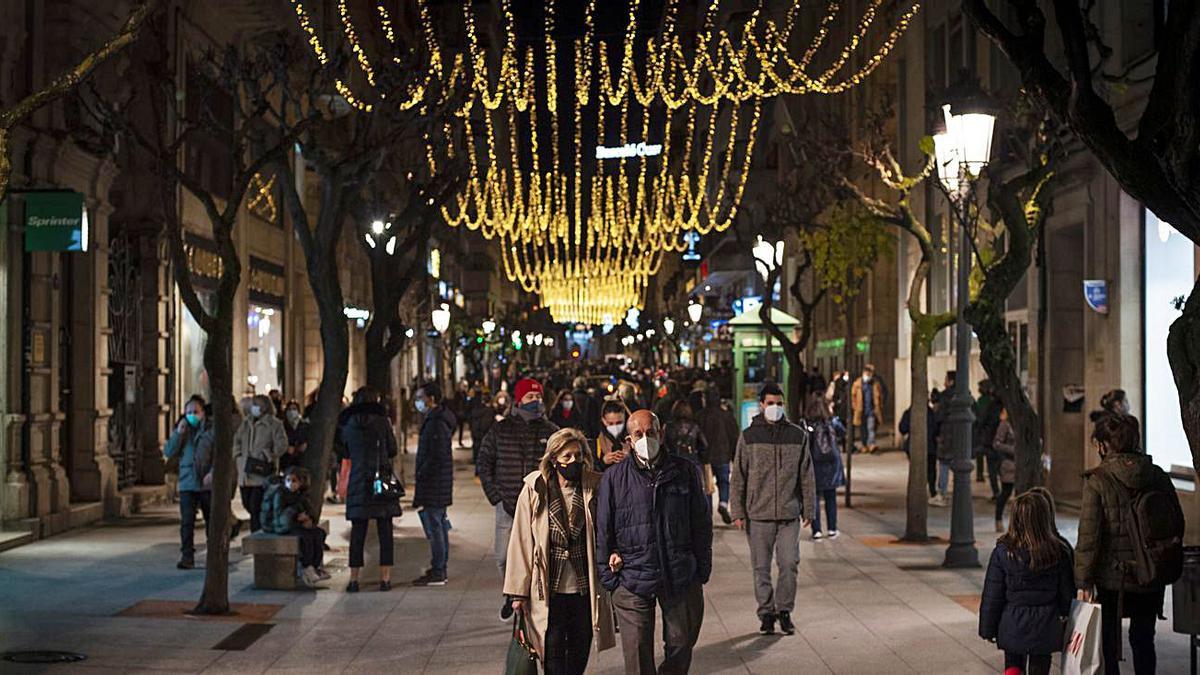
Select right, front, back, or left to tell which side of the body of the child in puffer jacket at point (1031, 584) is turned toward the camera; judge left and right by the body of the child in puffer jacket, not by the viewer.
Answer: back

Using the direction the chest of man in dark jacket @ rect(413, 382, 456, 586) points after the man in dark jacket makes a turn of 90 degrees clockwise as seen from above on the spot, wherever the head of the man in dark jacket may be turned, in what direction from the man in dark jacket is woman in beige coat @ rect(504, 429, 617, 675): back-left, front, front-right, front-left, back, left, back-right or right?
back

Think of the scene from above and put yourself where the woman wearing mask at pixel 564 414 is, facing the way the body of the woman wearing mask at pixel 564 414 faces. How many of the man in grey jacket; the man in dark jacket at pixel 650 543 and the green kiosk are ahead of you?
2

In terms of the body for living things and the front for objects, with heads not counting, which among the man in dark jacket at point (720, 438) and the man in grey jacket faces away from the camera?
the man in dark jacket

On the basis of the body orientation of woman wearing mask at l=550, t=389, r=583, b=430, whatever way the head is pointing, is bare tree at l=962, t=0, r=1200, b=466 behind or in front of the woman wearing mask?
in front

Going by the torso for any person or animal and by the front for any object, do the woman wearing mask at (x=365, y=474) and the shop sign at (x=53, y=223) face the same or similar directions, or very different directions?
very different directions

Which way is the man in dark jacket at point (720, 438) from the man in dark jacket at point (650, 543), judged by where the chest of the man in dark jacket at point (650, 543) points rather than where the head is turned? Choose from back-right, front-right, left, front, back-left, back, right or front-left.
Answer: back

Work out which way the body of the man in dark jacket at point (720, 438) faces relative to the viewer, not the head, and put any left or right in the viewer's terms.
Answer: facing away from the viewer
